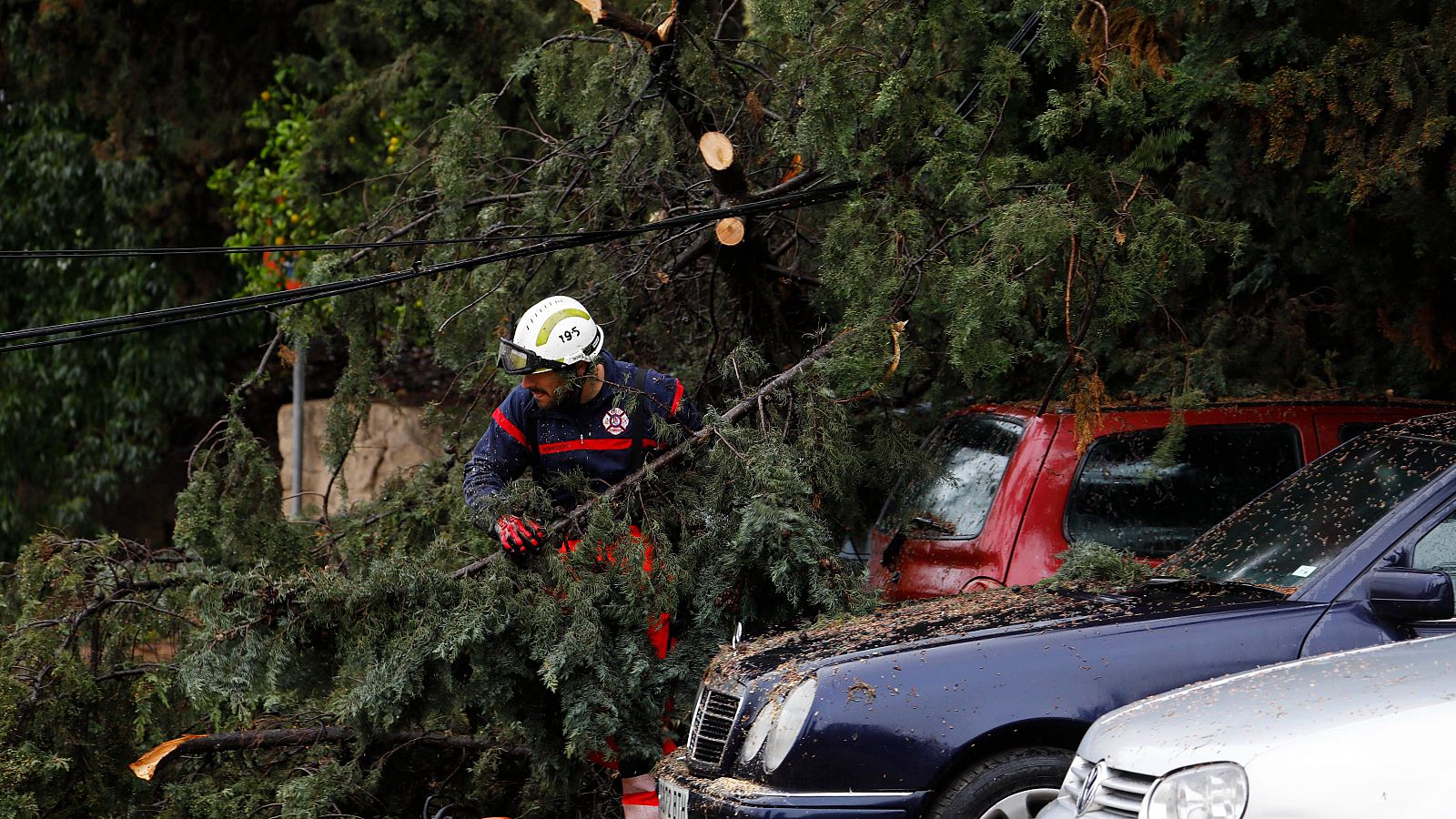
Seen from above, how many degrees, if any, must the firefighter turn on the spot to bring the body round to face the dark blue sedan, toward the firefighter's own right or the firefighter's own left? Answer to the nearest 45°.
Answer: approximately 90° to the firefighter's own left

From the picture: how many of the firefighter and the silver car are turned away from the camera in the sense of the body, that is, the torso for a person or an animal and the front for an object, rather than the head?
0

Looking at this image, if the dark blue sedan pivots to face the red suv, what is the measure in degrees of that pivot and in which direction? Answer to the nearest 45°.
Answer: approximately 135° to its right

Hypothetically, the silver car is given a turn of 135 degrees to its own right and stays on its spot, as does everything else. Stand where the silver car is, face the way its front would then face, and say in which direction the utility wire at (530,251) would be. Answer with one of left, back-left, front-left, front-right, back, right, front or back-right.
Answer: front-left

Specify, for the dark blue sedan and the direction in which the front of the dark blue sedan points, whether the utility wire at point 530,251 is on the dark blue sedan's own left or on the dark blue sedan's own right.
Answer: on the dark blue sedan's own right

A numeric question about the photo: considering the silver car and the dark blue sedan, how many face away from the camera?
0

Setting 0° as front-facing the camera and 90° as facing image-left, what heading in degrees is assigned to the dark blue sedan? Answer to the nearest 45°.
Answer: approximately 45°

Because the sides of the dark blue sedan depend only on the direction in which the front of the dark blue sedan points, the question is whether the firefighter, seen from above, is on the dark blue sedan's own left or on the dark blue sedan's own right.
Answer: on the dark blue sedan's own right
